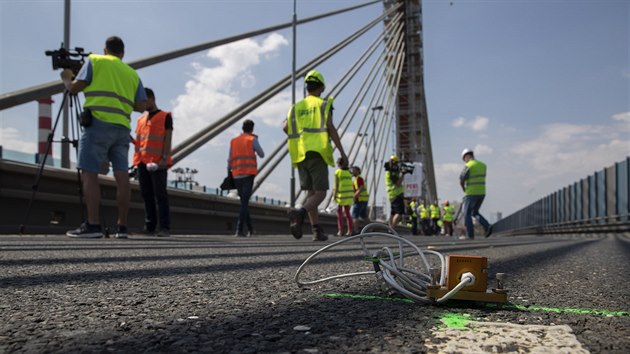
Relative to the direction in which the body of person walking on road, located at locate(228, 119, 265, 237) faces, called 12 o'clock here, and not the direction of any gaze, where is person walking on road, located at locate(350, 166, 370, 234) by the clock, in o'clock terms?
person walking on road, located at locate(350, 166, 370, 234) is roughly at 1 o'clock from person walking on road, located at locate(228, 119, 265, 237).

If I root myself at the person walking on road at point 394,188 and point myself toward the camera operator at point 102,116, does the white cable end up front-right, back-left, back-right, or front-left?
front-left

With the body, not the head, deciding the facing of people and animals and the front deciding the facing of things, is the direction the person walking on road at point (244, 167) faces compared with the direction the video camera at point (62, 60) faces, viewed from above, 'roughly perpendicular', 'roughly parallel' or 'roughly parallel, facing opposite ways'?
roughly perpendicular

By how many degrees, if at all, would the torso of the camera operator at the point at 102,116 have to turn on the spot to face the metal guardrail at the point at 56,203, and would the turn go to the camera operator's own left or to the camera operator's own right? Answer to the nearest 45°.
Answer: approximately 45° to the camera operator's own right

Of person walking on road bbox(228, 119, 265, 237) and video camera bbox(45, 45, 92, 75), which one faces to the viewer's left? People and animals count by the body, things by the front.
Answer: the video camera

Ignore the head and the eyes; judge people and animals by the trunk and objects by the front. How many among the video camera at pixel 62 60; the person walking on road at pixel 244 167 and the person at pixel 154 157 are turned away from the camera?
1

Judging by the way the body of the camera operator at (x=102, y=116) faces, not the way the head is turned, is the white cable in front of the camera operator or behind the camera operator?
behind

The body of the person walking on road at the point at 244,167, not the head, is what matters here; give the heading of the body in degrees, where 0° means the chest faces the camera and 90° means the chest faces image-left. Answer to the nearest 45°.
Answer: approximately 180°

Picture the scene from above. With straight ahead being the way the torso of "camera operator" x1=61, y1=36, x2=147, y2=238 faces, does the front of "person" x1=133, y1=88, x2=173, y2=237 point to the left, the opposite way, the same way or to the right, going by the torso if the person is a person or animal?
to the left

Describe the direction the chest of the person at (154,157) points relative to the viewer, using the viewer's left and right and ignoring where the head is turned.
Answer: facing the viewer and to the left of the viewer

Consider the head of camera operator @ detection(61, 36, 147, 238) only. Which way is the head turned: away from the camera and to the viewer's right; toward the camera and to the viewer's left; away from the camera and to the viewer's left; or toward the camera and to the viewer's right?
away from the camera and to the viewer's left

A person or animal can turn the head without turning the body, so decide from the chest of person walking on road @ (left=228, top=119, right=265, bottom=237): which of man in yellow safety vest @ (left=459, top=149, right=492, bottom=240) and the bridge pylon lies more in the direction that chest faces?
the bridge pylon

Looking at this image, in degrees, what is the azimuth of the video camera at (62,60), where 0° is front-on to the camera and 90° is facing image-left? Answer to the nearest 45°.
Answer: approximately 90°
